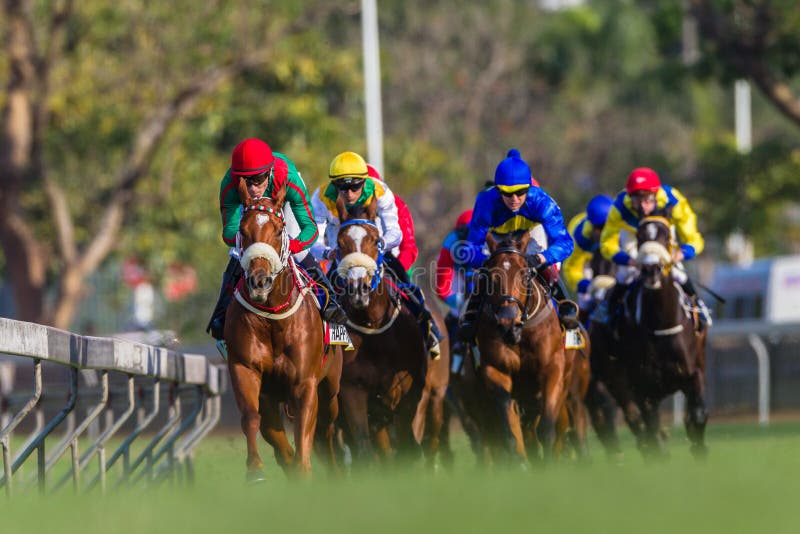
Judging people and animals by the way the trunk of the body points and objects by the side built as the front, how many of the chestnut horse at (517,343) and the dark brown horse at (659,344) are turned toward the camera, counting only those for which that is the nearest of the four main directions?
2

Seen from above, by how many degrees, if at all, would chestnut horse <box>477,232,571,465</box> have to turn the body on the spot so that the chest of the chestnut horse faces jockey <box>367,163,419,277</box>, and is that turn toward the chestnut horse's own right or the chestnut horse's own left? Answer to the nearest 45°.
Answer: approximately 135° to the chestnut horse's own right

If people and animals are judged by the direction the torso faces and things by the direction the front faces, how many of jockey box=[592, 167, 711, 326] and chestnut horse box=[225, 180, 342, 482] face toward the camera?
2
